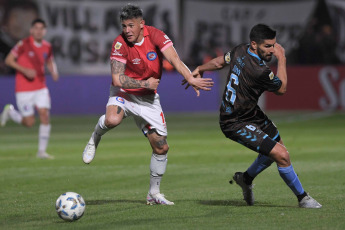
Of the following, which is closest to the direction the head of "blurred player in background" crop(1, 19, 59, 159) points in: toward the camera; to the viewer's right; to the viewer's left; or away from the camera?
toward the camera

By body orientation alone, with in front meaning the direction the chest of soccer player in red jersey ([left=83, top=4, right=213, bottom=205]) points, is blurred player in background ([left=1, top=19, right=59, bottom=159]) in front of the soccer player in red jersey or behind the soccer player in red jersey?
behind

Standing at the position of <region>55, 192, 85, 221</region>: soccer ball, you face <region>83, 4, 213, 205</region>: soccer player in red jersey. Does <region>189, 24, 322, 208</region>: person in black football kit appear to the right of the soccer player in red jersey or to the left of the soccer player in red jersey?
right

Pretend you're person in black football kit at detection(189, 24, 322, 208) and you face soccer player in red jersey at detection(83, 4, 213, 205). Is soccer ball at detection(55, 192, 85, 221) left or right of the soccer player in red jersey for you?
left

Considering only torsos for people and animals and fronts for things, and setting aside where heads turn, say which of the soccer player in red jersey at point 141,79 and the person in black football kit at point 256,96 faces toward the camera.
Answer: the soccer player in red jersey

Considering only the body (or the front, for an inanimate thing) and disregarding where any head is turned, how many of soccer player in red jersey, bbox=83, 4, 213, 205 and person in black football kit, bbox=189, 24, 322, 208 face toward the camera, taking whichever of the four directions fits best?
1

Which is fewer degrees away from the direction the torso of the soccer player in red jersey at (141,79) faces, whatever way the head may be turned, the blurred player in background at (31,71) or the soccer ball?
the soccer ball

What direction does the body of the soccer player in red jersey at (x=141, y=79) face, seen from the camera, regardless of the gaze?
toward the camera

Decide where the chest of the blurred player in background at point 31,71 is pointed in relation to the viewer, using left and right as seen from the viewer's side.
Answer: facing the viewer and to the right of the viewer

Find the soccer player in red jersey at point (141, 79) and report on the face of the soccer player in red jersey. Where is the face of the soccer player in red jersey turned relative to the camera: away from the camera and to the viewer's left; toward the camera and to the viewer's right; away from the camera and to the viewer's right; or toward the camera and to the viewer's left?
toward the camera and to the viewer's left
